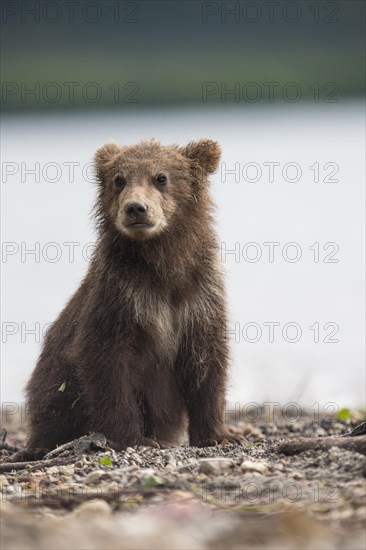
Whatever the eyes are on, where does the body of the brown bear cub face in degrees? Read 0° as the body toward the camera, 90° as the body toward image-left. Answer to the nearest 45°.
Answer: approximately 315°

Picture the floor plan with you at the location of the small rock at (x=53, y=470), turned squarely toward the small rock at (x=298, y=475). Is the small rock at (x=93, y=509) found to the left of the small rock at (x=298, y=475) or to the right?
right

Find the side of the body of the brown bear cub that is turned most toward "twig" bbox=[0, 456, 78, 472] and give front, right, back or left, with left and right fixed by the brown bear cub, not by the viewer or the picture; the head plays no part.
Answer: right

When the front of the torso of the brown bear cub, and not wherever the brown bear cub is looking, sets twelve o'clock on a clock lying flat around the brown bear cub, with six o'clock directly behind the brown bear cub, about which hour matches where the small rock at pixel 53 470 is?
The small rock is roughly at 2 o'clock from the brown bear cub.

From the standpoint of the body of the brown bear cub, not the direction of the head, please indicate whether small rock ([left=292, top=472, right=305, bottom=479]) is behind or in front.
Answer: in front

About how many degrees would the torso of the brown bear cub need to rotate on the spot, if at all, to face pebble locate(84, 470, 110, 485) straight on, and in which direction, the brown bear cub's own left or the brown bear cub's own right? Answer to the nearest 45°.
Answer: approximately 45° to the brown bear cub's own right
